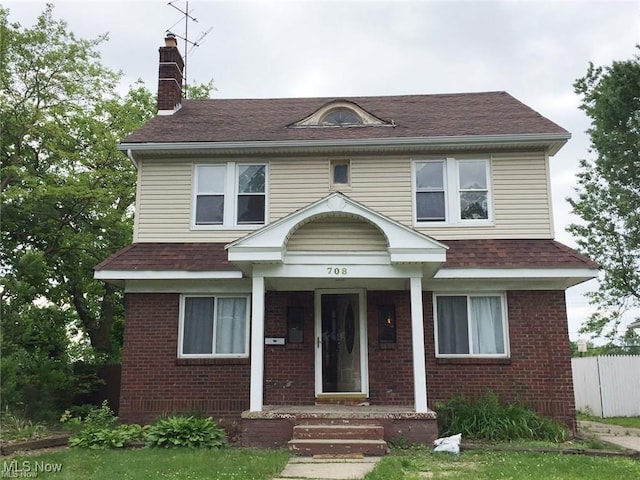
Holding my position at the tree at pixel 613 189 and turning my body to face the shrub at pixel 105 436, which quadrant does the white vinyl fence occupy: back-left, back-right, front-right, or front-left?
front-left

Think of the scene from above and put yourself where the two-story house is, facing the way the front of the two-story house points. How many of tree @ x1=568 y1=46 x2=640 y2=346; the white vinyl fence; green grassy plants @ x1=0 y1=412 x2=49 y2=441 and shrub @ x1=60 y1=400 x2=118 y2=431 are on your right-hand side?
2

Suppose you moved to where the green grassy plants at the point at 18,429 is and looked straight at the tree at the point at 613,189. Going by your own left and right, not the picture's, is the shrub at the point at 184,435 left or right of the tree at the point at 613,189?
right

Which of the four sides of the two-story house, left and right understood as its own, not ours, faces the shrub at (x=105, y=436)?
right

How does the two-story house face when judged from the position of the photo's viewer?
facing the viewer

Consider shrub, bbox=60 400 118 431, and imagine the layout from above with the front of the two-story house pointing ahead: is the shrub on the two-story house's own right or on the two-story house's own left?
on the two-story house's own right

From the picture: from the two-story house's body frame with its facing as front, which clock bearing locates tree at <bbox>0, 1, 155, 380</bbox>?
The tree is roughly at 4 o'clock from the two-story house.

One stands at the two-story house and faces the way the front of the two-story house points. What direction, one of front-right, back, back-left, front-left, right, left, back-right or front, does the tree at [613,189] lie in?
back-left

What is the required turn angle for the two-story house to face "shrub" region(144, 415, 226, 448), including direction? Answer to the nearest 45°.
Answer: approximately 45° to its right
